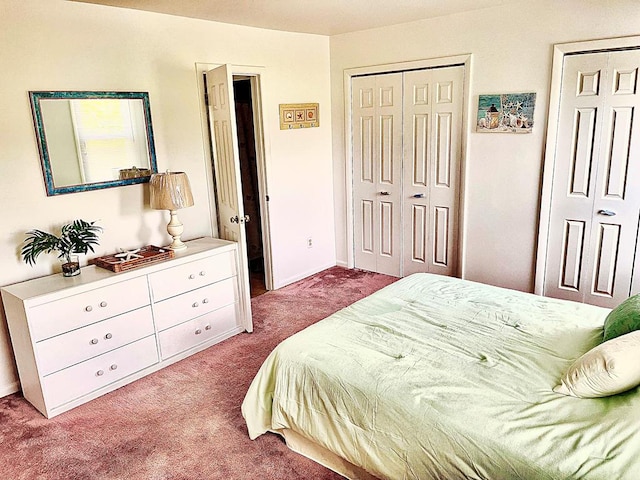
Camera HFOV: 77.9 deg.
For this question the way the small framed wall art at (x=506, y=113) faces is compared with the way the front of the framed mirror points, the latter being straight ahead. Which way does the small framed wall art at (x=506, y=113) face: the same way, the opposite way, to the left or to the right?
to the right

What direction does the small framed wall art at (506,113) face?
toward the camera

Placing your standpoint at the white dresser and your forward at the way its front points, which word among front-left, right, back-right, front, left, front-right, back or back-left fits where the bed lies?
front

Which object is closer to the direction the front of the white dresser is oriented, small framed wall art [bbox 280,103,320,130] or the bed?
the bed

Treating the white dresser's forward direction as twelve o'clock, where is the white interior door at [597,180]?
The white interior door is roughly at 11 o'clock from the white dresser.

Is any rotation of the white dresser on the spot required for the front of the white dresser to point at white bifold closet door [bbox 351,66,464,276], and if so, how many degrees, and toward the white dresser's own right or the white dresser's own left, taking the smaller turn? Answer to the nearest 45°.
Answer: approximately 45° to the white dresser's own left

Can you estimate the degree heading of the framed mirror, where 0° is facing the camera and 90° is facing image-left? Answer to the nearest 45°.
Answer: approximately 315°

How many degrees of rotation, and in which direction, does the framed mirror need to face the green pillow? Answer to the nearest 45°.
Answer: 0° — it already faces it

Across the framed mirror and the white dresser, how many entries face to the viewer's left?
0

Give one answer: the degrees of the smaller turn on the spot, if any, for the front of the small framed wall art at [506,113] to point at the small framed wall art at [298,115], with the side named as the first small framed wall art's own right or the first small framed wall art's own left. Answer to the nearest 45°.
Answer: approximately 90° to the first small framed wall art's own right
